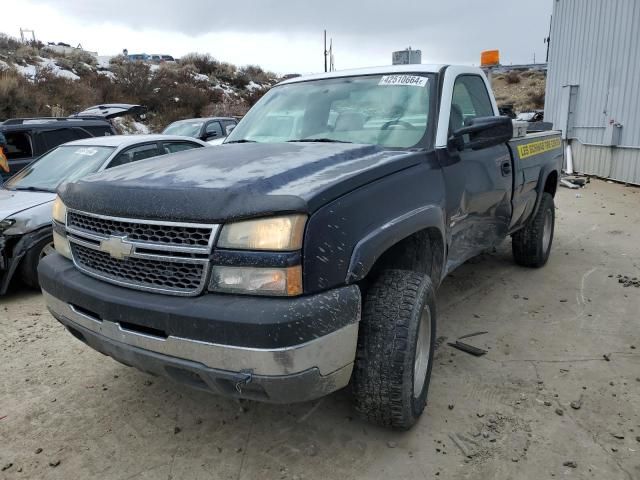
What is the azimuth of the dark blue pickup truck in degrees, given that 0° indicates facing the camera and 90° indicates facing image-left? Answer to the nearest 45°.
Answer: approximately 45°

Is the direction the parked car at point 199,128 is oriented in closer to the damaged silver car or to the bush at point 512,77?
the damaged silver car

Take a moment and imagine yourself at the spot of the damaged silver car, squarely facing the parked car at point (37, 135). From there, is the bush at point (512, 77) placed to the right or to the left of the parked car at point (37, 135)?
right

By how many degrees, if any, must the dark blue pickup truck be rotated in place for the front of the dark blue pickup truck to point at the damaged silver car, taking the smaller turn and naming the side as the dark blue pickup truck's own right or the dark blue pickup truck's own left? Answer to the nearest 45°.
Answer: approximately 90° to the dark blue pickup truck's own right

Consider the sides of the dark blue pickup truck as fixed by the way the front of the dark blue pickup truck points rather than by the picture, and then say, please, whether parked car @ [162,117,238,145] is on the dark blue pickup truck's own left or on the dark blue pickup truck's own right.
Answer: on the dark blue pickup truck's own right

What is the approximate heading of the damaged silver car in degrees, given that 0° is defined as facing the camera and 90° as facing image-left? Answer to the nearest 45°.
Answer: approximately 45°

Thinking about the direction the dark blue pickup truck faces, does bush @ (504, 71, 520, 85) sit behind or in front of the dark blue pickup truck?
behind

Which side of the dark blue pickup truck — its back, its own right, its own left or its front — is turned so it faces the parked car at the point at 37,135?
right

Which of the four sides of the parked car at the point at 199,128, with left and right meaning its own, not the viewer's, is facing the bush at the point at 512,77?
back
